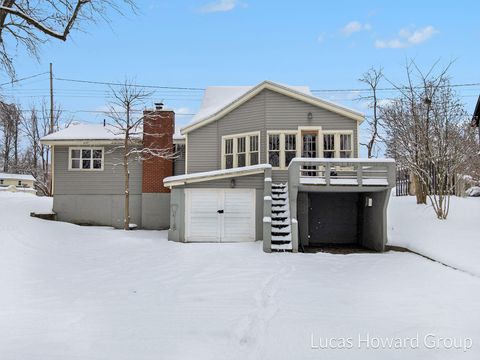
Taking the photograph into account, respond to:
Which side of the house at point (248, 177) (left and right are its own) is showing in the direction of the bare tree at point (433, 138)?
left

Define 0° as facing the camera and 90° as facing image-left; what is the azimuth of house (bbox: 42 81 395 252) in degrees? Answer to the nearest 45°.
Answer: approximately 0°
